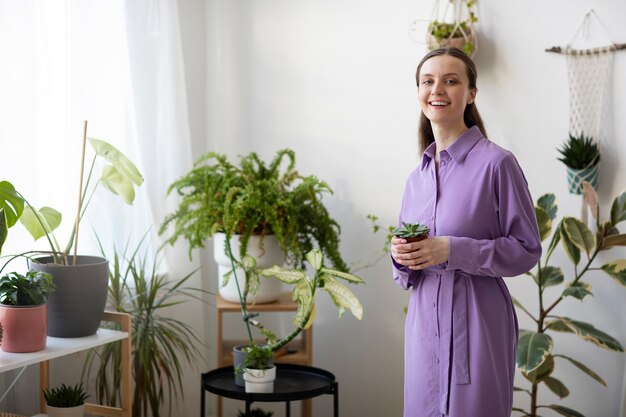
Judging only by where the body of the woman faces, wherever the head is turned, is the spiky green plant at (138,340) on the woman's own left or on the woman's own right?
on the woman's own right

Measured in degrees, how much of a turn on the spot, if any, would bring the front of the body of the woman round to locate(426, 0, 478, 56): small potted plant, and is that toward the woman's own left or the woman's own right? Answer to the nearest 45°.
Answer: approximately 135° to the woman's own right

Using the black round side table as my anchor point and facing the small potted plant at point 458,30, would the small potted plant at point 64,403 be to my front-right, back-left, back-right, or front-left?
back-left

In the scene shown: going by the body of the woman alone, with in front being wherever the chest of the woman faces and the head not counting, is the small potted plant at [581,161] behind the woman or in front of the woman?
behind

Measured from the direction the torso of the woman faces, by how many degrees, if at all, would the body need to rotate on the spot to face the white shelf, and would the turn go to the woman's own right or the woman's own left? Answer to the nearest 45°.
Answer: approximately 45° to the woman's own right

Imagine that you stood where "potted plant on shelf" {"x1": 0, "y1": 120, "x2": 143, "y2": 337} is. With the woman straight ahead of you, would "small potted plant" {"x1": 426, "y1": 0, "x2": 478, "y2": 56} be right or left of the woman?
left

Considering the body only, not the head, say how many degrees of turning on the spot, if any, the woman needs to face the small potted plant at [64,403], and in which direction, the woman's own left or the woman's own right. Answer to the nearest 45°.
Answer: approximately 45° to the woman's own right

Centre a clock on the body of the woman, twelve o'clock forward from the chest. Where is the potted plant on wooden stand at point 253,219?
The potted plant on wooden stand is roughly at 3 o'clock from the woman.

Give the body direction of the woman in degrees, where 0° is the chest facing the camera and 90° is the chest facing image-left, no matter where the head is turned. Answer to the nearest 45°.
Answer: approximately 45°

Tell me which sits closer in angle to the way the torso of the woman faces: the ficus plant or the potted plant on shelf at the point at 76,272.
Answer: the potted plant on shelf

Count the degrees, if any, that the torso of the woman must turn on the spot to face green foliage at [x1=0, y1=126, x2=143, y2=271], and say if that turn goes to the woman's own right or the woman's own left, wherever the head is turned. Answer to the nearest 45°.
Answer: approximately 45° to the woman's own right

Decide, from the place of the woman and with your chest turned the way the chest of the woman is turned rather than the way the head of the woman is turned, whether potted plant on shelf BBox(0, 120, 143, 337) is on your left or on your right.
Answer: on your right

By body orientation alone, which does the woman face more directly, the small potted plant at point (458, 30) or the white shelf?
the white shelf

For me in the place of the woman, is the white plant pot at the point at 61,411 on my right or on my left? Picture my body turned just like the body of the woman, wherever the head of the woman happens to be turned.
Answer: on my right
